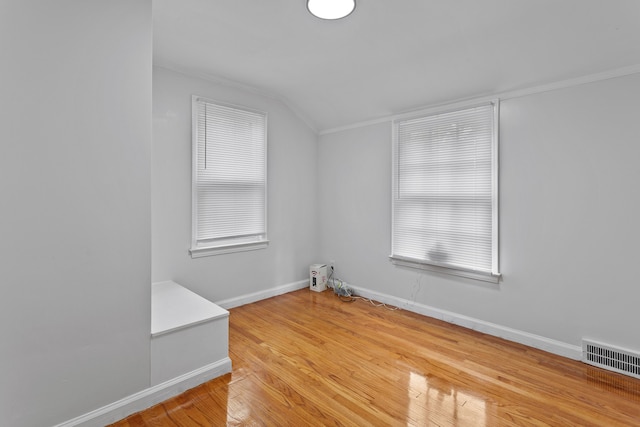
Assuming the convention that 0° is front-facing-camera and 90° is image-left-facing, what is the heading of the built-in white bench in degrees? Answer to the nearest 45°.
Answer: approximately 315°
